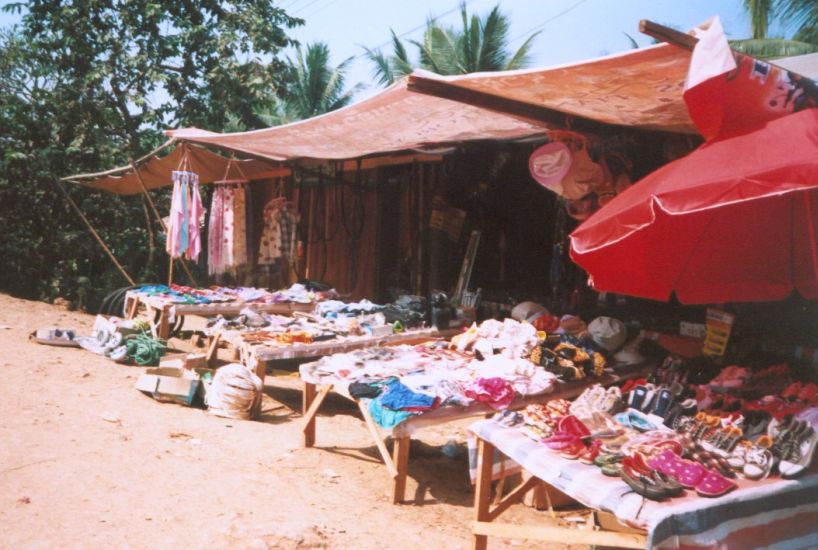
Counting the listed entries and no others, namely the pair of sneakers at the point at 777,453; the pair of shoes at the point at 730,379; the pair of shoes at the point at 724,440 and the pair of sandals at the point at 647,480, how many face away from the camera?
0

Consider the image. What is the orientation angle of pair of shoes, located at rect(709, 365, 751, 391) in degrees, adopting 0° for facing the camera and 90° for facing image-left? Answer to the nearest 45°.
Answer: approximately 45°

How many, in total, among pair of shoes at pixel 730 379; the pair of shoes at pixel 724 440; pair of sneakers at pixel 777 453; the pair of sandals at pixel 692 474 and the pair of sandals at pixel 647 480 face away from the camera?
0

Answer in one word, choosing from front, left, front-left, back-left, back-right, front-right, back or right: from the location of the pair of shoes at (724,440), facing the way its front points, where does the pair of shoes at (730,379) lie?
back-right

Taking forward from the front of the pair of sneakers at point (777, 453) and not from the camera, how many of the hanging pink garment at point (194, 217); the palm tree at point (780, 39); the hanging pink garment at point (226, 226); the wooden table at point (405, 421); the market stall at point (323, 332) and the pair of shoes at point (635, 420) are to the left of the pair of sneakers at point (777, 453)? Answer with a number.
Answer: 0

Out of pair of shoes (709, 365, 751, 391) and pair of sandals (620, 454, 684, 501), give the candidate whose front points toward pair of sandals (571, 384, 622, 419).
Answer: the pair of shoes

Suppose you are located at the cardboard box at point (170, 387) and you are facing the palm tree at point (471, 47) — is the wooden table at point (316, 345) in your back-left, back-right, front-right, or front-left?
front-right

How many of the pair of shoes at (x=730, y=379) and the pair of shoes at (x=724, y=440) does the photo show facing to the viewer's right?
0

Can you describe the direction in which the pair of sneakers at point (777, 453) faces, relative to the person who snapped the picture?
facing the viewer and to the left of the viewer
